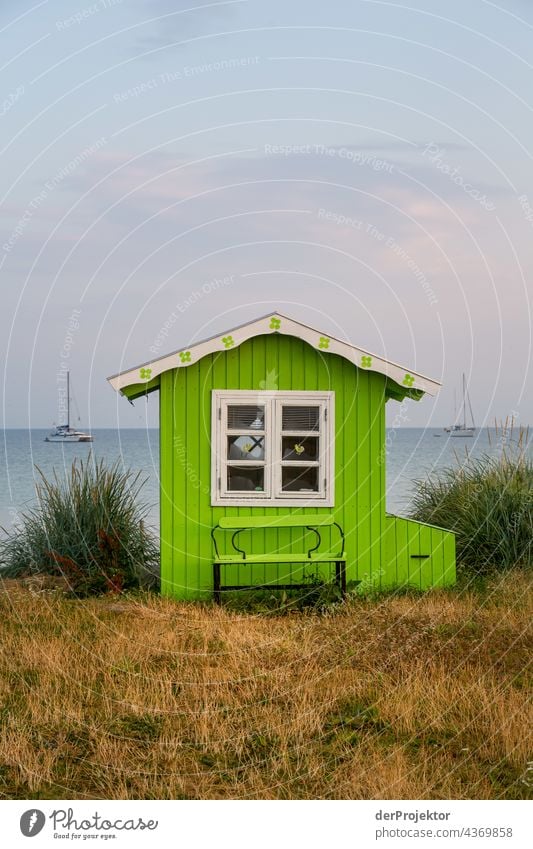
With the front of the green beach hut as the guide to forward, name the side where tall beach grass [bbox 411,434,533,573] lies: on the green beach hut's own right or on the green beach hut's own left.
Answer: on the green beach hut's own left

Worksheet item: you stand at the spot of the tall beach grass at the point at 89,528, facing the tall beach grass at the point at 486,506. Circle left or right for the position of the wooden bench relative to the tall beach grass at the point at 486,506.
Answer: right

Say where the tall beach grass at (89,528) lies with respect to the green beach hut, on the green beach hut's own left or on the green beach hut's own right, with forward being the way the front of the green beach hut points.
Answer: on the green beach hut's own right

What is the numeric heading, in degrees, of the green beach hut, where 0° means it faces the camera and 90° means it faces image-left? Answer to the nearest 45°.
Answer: approximately 0°

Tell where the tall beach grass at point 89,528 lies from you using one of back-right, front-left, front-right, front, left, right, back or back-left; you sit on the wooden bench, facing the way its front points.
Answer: back-right

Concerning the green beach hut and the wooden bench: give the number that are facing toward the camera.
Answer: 2

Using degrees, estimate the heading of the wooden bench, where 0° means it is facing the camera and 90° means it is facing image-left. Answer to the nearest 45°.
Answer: approximately 0°

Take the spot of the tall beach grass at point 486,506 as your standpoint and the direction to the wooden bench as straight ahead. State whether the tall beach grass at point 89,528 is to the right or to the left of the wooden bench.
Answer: right

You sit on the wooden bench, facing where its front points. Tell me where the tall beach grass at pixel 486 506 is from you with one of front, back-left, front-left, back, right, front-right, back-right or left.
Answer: back-left
